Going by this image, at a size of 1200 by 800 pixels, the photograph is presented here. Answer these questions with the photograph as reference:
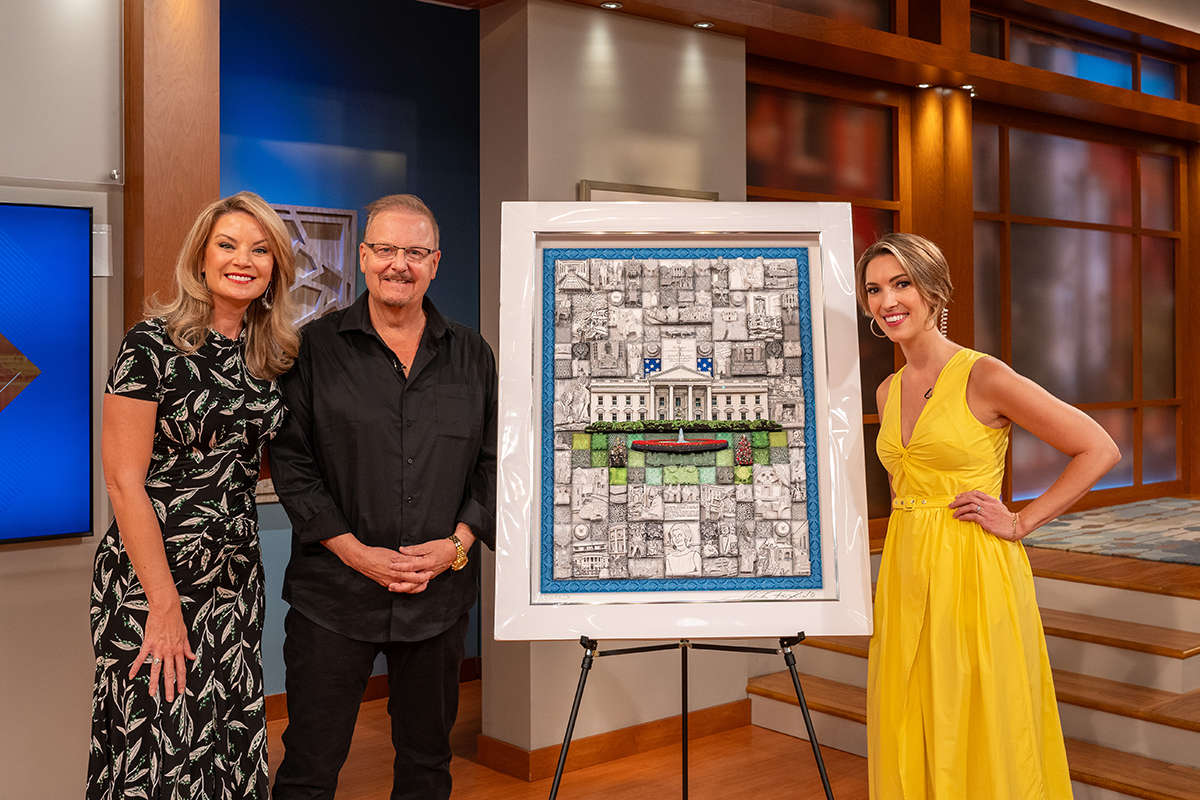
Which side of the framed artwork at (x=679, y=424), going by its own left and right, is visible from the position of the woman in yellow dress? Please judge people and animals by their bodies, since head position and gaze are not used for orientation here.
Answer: left

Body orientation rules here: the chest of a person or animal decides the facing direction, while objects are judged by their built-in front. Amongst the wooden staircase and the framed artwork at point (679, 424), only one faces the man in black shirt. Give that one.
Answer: the wooden staircase

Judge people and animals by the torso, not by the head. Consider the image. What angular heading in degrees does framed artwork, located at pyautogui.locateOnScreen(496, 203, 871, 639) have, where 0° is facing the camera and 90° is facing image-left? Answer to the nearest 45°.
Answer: approximately 0°

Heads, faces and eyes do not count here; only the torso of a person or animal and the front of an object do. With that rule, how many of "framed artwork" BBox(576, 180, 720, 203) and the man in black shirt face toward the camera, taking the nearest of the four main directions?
2

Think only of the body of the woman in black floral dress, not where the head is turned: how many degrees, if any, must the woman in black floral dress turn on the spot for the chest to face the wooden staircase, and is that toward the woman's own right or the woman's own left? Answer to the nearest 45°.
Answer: approximately 45° to the woman's own left

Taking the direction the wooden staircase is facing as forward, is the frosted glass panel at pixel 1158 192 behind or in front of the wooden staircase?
behind

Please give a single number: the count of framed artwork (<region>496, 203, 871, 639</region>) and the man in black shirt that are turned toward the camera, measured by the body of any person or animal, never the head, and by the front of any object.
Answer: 2

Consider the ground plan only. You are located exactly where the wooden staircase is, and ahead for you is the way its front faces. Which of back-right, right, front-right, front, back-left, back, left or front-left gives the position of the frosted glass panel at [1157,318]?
back-right

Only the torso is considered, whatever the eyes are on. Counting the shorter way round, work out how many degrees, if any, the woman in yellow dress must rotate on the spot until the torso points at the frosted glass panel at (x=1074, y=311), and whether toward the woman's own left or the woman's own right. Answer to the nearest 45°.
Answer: approximately 135° to the woman's own right
